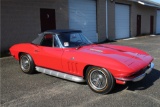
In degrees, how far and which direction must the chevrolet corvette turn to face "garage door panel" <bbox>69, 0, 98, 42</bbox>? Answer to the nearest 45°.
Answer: approximately 135° to its left

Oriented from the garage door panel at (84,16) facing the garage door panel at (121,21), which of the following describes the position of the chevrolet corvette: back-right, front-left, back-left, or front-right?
back-right

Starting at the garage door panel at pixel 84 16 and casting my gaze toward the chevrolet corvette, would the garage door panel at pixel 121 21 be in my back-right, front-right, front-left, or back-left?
back-left

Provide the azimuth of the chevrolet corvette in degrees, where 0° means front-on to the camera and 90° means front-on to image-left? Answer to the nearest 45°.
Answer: approximately 315°

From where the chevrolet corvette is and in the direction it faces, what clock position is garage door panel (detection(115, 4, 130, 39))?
The garage door panel is roughly at 8 o'clock from the chevrolet corvette.
